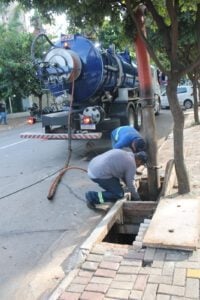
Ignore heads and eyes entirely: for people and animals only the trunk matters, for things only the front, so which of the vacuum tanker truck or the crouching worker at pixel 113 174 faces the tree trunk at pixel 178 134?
the crouching worker

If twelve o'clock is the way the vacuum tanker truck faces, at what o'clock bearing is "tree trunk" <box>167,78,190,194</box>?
The tree trunk is roughly at 4 o'clock from the vacuum tanker truck.

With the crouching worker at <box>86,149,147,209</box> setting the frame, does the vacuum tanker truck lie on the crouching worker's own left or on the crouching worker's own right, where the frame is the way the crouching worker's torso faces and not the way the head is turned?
on the crouching worker's own left

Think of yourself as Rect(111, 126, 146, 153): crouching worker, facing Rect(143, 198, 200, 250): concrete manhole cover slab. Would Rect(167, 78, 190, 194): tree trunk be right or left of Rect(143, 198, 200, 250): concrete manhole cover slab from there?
left

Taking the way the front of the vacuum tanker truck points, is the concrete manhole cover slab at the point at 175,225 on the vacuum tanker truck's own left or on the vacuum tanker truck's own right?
on the vacuum tanker truck's own right

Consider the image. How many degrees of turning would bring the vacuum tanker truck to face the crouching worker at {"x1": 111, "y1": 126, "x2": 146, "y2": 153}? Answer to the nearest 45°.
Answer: approximately 135° to its right

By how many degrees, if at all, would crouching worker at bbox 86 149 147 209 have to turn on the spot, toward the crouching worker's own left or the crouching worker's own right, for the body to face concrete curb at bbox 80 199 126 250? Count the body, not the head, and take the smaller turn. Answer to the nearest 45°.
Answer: approximately 90° to the crouching worker's own right

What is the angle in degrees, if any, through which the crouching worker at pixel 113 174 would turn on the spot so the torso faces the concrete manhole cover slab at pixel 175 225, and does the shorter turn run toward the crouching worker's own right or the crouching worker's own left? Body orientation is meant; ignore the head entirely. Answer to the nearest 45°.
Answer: approximately 45° to the crouching worker's own right

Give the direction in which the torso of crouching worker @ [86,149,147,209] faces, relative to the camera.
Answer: to the viewer's right

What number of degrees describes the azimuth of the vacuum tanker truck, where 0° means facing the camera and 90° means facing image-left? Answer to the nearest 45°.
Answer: approximately 225°

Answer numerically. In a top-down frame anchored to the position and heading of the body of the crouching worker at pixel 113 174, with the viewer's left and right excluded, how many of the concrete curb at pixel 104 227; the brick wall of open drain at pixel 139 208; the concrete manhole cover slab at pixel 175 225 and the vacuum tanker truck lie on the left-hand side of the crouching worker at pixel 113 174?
1

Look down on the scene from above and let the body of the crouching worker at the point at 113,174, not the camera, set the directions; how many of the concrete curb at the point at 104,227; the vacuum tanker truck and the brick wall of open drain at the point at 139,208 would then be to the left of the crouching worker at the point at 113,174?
1

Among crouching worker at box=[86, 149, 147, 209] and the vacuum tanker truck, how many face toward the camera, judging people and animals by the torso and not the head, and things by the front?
0
